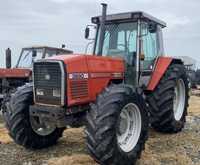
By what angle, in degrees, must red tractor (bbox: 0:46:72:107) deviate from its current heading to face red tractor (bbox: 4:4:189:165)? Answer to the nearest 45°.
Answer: approximately 90° to its left

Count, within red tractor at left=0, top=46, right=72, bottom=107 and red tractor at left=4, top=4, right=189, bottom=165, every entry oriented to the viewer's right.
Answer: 0

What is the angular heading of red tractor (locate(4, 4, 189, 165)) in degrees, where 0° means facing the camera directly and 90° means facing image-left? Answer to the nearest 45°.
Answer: approximately 45°

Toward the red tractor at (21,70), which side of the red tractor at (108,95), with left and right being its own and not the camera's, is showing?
right
